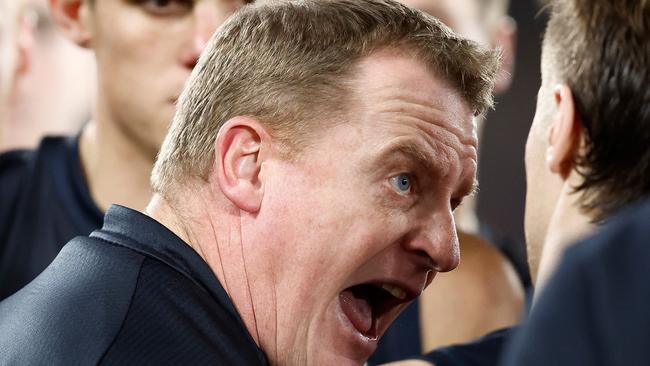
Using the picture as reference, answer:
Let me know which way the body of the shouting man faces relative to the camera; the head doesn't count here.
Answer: to the viewer's right

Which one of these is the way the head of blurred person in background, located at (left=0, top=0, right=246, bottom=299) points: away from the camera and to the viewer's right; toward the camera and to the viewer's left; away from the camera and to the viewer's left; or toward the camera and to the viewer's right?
toward the camera and to the viewer's right

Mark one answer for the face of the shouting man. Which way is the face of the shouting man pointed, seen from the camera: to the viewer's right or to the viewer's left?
to the viewer's right

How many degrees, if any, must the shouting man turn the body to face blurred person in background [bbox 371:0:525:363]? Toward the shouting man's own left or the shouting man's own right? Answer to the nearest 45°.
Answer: approximately 45° to the shouting man's own left

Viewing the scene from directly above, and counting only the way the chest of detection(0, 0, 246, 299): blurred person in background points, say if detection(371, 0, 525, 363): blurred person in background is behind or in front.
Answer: in front

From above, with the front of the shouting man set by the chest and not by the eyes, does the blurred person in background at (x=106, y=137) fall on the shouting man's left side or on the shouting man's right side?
on the shouting man's left side

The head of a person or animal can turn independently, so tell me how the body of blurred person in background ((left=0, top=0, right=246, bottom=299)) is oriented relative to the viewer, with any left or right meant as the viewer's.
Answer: facing the viewer and to the right of the viewer

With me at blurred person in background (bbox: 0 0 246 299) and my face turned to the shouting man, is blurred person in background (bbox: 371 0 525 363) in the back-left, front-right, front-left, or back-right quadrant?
front-left
